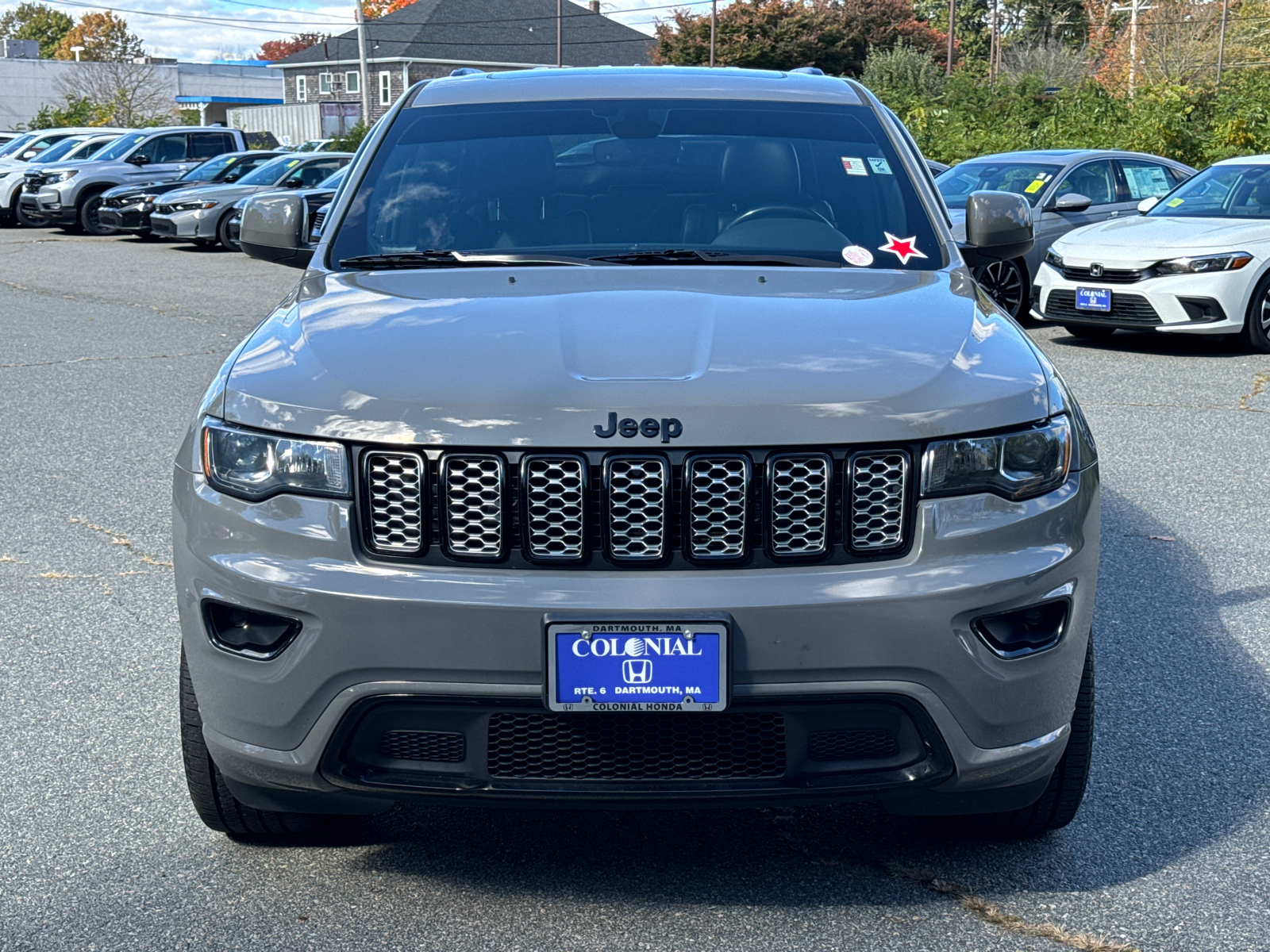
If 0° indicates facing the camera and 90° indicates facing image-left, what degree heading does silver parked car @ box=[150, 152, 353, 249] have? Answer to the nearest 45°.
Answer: approximately 45°

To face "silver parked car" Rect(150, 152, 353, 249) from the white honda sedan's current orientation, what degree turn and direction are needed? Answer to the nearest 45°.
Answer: approximately 90° to its right

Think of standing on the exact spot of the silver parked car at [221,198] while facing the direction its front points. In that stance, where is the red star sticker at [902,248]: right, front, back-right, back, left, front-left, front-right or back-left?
front-left

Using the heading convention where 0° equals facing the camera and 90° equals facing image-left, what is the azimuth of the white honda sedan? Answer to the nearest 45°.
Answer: approximately 45°

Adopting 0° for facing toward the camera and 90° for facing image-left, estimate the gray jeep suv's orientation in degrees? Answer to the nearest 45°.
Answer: approximately 0°
